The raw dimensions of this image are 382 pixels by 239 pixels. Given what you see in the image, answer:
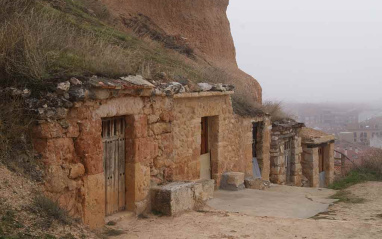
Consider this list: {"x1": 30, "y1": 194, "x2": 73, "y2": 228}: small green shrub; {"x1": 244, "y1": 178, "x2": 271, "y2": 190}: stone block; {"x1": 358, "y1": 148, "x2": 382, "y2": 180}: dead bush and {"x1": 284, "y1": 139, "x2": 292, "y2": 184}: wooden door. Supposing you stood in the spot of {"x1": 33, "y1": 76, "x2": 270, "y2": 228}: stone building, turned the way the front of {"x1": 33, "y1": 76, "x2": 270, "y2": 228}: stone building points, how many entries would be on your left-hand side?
3

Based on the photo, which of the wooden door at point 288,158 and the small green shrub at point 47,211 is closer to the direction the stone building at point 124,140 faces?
the small green shrub

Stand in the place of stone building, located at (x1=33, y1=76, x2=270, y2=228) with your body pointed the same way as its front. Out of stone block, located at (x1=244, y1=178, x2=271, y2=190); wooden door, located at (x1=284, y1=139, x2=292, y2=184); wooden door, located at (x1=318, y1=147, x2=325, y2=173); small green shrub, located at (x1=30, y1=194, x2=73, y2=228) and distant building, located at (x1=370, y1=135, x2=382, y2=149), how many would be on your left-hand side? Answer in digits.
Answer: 4

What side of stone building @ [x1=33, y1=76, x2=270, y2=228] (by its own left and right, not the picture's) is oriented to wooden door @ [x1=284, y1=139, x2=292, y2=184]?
left

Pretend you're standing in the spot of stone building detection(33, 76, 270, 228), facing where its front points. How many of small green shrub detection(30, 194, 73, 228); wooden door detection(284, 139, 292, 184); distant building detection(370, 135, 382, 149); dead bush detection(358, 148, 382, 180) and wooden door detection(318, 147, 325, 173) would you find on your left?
4

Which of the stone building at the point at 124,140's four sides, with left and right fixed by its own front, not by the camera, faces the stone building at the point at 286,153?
left

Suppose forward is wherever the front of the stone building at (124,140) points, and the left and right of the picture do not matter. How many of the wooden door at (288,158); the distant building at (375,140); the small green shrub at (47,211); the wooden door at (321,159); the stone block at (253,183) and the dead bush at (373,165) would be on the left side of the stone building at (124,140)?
5

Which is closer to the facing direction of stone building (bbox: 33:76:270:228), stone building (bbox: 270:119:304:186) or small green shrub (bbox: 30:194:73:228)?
the small green shrub

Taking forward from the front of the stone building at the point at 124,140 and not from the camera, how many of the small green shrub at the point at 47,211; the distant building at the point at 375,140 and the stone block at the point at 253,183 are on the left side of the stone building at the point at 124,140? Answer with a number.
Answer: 2

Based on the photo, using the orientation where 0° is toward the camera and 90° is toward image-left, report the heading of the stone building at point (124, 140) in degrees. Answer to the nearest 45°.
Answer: approximately 315°
